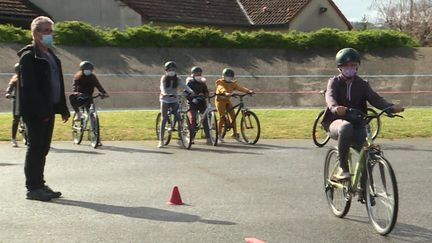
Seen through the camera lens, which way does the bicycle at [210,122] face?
facing the viewer and to the right of the viewer

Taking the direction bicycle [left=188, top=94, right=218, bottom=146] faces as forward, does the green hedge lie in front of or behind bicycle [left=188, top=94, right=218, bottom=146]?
behind

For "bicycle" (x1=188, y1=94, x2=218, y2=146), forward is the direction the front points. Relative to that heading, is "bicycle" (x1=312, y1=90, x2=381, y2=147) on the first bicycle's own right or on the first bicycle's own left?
on the first bicycle's own left

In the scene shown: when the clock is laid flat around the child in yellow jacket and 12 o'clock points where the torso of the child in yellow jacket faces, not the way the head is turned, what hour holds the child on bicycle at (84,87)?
The child on bicycle is roughly at 4 o'clock from the child in yellow jacket.

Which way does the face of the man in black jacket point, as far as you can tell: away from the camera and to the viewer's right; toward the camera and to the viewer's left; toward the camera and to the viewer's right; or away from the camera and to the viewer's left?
toward the camera and to the viewer's right

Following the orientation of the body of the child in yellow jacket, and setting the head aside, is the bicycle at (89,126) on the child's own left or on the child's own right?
on the child's own right

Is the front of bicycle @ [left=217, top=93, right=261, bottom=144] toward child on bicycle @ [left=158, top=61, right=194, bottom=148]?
no

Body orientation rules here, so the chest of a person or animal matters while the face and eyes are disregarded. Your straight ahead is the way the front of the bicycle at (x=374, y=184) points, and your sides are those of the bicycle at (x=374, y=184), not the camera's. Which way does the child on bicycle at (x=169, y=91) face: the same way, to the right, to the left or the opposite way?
the same way

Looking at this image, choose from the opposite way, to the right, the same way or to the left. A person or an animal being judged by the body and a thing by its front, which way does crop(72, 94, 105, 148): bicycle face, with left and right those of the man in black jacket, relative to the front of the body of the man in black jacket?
the same way

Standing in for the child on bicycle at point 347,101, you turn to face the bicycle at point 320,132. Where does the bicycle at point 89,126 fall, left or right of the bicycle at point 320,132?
left

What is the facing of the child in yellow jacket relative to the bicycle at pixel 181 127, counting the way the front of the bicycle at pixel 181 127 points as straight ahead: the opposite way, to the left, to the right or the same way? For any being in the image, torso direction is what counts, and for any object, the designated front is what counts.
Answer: the same way

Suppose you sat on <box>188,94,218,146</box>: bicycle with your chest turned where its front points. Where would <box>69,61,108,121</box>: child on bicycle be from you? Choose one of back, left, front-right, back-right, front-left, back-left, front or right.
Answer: back-right

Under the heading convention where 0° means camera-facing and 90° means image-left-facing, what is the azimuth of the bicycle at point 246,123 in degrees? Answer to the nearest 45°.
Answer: approximately 315°

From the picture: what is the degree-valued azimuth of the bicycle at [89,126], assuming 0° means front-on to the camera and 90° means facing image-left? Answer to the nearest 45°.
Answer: approximately 315°

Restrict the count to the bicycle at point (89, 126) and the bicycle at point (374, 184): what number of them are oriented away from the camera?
0

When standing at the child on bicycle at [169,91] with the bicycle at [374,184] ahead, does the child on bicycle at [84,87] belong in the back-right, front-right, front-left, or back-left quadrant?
back-right

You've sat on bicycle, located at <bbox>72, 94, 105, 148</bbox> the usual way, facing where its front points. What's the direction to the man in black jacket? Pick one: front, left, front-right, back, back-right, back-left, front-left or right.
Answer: front-right
